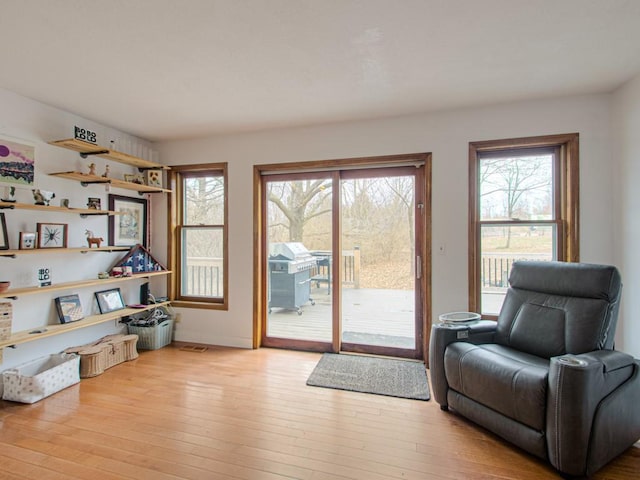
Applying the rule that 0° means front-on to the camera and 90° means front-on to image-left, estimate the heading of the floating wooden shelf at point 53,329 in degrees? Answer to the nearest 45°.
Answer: approximately 315°

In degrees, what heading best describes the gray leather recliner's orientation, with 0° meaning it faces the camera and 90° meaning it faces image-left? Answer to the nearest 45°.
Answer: approximately 45°

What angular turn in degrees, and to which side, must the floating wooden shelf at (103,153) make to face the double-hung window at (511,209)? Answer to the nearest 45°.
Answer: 0° — it already faces it

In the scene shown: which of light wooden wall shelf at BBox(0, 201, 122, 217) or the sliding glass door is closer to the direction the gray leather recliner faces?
the light wooden wall shelf

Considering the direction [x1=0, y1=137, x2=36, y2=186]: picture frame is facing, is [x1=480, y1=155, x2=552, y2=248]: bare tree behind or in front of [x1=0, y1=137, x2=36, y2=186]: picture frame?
in front

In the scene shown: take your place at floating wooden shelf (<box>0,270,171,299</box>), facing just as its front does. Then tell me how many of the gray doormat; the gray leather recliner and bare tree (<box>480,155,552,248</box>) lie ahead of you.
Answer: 3
